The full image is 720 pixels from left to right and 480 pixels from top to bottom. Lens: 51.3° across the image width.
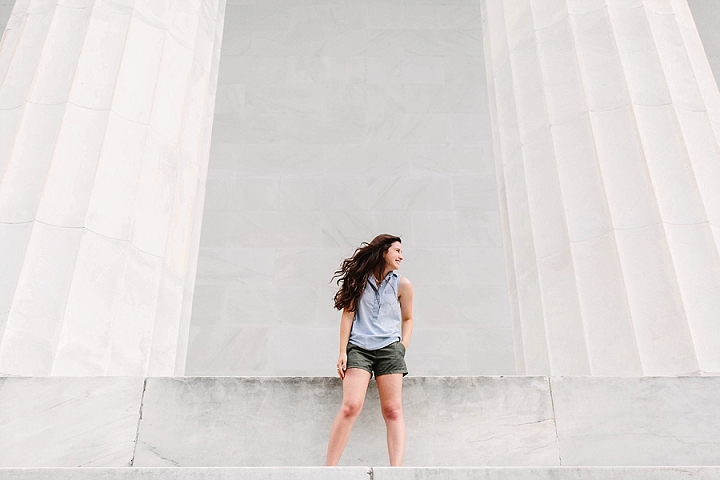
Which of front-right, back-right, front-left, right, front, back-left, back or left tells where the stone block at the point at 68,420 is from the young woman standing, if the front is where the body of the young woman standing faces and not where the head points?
right

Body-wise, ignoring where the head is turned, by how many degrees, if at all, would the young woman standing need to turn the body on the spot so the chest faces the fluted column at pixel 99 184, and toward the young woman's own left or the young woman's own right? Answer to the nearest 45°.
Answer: approximately 90° to the young woman's own right

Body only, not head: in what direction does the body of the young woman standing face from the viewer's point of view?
toward the camera

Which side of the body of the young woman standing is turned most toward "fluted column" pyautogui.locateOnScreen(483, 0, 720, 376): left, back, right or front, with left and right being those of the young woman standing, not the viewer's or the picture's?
left

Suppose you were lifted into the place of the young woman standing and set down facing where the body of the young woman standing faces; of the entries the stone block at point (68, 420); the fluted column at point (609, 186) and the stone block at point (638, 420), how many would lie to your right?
1

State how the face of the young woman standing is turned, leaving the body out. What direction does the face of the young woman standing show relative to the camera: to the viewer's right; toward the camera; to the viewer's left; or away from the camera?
to the viewer's right

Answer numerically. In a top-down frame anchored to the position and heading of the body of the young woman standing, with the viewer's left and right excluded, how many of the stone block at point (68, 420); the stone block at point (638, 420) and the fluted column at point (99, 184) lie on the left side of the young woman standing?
1
